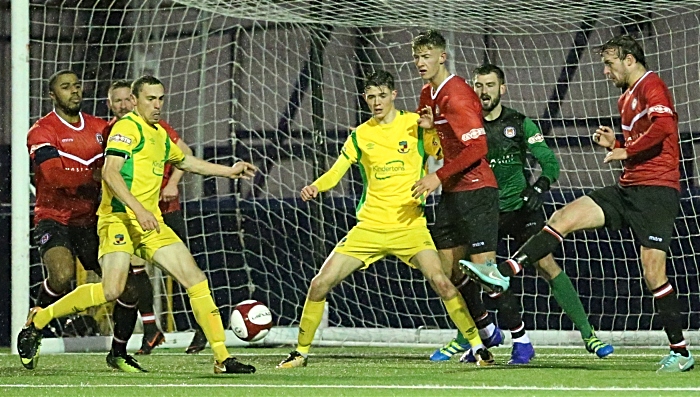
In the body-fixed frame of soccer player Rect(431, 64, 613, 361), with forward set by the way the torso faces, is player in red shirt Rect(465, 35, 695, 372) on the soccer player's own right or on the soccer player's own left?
on the soccer player's own left

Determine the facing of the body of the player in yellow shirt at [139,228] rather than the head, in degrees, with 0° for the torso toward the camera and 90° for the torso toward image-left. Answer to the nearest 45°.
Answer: approximately 315°

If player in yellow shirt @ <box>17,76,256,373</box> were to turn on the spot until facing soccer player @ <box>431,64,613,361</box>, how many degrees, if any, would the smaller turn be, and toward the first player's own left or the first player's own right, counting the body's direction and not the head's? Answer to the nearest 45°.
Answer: approximately 45° to the first player's own left

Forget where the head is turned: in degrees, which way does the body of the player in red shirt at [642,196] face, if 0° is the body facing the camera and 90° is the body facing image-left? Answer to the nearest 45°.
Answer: approximately 90°
